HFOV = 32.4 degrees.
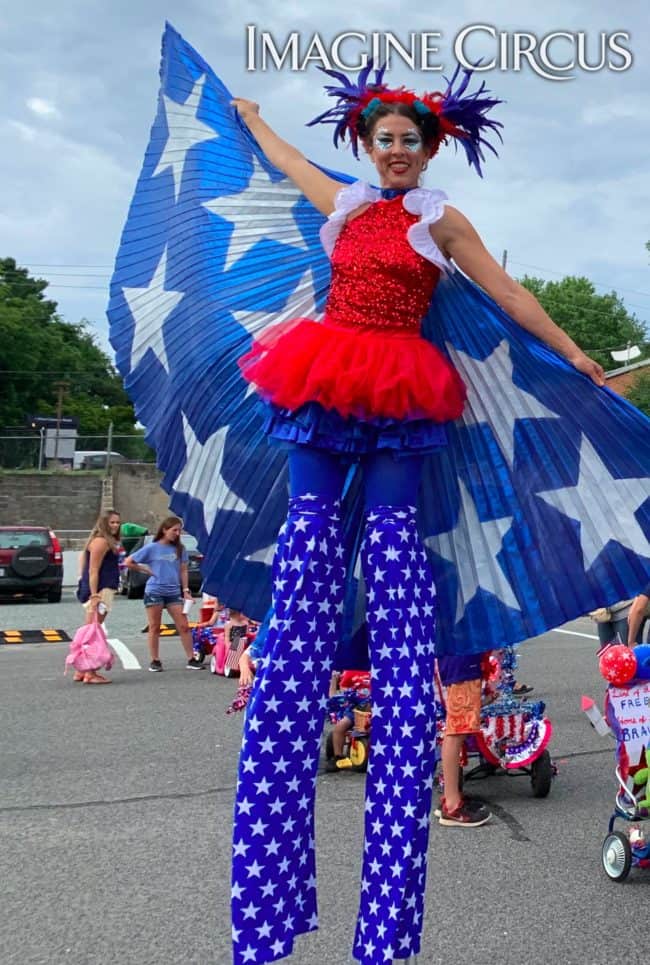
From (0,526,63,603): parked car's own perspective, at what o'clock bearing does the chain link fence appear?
The chain link fence is roughly at 12 o'clock from the parked car.

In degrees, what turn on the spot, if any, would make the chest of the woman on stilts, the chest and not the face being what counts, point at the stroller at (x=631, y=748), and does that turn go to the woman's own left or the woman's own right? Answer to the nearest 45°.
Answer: approximately 135° to the woman's own left

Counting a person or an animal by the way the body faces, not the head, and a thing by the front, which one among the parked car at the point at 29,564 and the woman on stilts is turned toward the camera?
the woman on stilts

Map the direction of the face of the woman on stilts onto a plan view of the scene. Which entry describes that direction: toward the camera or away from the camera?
toward the camera

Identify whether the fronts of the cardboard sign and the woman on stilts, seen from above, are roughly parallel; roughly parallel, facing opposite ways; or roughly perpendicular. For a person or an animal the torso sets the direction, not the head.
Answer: roughly parallel

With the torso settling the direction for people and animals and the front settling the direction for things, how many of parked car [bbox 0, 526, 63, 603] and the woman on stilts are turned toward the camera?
1

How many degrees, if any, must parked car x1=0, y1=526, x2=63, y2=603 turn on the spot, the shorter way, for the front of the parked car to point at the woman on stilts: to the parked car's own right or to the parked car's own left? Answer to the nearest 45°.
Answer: approximately 180°

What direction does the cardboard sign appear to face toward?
toward the camera

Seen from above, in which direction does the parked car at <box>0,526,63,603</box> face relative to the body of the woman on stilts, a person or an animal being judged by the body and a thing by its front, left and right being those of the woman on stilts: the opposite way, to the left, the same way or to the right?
the opposite way

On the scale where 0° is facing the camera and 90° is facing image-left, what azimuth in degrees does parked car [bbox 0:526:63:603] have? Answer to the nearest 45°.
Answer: approximately 180°

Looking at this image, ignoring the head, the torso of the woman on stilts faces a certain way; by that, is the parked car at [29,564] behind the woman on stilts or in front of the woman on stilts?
behind

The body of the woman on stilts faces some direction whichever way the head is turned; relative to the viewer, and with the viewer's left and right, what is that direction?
facing the viewer

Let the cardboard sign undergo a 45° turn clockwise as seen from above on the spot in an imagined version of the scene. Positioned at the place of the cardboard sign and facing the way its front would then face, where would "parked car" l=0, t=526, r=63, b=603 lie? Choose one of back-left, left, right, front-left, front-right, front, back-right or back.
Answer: right

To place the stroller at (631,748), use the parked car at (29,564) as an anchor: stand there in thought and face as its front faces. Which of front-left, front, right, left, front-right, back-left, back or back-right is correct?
back
